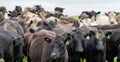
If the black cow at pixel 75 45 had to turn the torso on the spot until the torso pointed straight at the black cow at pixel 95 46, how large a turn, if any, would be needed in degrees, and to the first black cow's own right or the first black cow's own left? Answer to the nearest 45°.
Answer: approximately 90° to the first black cow's own left

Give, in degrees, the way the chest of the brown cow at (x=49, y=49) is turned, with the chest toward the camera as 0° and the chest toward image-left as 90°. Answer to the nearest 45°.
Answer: approximately 315°

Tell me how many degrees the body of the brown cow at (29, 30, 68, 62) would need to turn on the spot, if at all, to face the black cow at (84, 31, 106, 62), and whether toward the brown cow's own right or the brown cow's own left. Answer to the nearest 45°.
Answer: approximately 90° to the brown cow's own left
